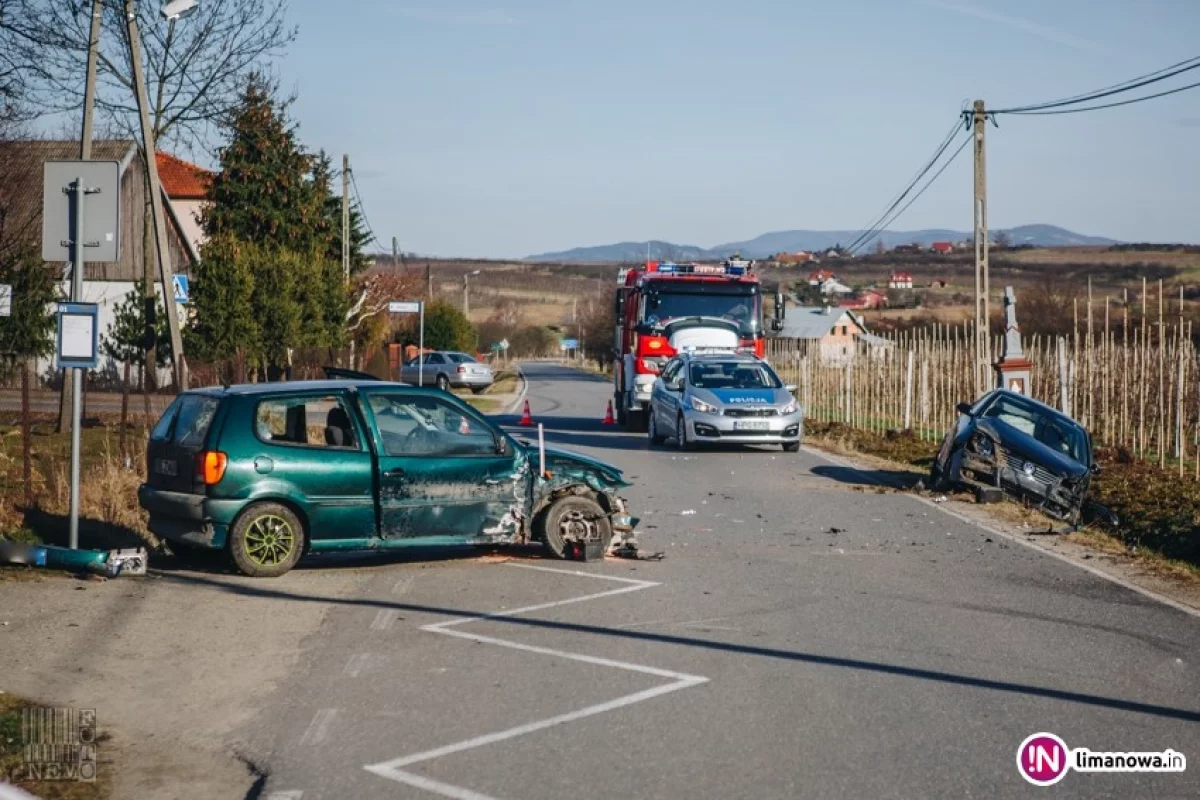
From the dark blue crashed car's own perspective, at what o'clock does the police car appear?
The police car is roughly at 5 o'clock from the dark blue crashed car.

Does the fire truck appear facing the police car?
yes

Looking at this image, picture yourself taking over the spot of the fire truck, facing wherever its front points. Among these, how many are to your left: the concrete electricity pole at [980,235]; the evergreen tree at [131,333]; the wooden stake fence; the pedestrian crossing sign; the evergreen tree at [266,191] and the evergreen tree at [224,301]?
2

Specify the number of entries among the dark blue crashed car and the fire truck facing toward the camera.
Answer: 2

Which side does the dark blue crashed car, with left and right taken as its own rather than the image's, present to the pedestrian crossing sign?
right

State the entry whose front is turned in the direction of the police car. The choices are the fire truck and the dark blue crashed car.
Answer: the fire truck

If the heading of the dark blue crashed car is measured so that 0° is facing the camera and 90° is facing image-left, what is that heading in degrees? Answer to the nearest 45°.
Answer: approximately 0°

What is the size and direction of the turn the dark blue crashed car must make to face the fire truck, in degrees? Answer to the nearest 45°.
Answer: approximately 135° to its right

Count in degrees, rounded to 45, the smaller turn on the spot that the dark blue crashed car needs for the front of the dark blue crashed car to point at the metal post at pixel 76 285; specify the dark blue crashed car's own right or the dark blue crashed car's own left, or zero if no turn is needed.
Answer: approximately 45° to the dark blue crashed car's own right

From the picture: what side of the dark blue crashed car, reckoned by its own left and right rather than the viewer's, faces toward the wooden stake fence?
back
